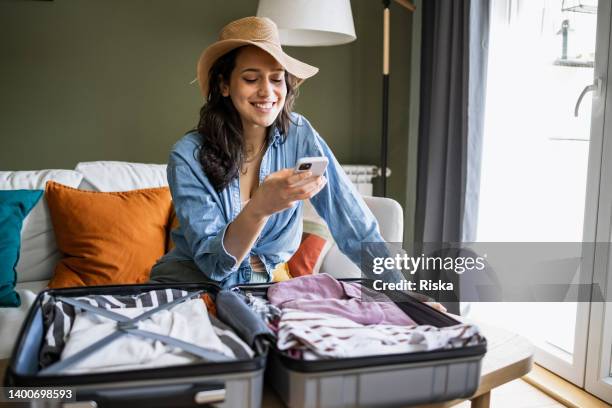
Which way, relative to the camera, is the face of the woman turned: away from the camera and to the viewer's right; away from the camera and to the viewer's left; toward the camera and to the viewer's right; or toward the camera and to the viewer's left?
toward the camera and to the viewer's right

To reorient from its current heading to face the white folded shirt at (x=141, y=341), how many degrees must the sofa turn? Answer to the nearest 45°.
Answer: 0° — it already faces it

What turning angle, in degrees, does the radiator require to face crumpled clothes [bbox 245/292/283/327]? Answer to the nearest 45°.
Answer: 0° — it already faces it

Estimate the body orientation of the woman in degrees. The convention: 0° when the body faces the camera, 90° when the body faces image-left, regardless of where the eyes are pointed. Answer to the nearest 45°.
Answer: approximately 315°

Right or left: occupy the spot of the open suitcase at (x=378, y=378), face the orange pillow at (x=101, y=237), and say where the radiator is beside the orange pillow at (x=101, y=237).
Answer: right

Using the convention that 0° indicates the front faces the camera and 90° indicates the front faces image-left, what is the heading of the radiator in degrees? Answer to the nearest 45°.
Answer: approximately 0°

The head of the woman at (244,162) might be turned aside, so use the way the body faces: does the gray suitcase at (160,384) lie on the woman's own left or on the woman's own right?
on the woman's own right

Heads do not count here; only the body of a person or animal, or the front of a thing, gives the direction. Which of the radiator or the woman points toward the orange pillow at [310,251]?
the radiator

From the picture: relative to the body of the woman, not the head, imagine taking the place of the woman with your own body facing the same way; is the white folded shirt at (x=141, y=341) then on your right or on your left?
on your right

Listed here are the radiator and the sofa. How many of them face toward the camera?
2
